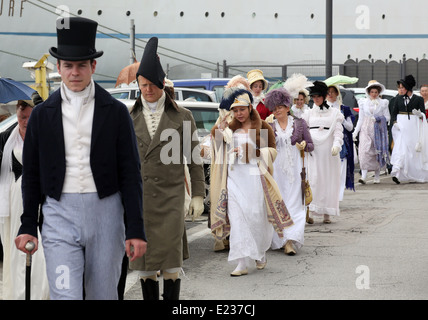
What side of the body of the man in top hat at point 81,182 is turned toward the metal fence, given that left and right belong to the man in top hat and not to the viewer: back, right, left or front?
back

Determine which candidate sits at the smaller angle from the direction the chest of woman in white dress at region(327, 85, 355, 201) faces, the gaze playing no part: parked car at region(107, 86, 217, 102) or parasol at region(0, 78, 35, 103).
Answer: the parasol

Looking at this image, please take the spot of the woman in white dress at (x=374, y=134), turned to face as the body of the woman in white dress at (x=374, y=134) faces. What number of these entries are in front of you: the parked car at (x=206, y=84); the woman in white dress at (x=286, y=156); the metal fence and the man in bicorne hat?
2

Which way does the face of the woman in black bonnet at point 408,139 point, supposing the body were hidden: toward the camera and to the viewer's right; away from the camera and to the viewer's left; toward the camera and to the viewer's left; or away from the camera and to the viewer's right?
toward the camera and to the viewer's left

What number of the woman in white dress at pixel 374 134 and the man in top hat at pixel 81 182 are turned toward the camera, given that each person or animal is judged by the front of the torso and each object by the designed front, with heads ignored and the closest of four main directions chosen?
2

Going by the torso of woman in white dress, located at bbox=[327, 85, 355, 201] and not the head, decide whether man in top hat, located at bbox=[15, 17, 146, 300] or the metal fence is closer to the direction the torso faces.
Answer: the man in top hat

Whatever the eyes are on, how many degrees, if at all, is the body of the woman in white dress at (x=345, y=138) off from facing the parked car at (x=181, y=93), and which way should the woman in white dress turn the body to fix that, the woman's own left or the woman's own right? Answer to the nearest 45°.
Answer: approximately 90° to the woman's own right

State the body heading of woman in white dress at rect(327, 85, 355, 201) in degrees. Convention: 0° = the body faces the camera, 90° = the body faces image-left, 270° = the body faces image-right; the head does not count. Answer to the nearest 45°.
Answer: approximately 45°

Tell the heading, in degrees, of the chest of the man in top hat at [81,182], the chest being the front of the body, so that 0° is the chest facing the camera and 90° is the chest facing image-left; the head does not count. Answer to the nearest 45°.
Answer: approximately 0°
